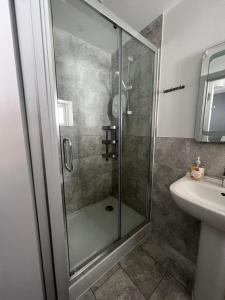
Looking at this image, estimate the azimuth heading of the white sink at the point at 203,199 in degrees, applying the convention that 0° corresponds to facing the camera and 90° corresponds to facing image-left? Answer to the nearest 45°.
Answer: approximately 45°

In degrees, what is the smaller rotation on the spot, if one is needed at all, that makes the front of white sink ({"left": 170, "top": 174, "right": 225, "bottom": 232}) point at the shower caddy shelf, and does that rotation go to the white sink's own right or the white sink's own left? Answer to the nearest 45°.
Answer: approximately 45° to the white sink's own right

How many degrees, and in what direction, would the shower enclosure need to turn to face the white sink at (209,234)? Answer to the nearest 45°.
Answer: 0° — it already faces it

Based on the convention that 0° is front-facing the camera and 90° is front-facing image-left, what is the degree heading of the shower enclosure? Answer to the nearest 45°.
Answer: approximately 315°
